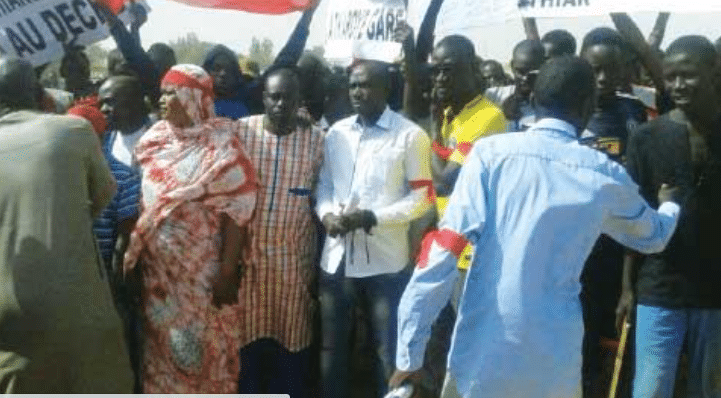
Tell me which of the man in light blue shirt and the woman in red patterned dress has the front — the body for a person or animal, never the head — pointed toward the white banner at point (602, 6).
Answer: the man in light blue shirt

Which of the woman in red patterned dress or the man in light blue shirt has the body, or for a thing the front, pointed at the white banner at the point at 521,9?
the man in light blue shirt

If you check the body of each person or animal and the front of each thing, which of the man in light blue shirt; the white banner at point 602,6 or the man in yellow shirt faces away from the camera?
the man in light blue shirt

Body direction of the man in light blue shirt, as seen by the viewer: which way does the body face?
away from the camera

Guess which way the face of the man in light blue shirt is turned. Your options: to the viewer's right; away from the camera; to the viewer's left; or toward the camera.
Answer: away from the camera

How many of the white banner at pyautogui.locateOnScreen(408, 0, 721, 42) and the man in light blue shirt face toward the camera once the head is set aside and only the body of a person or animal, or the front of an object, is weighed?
1

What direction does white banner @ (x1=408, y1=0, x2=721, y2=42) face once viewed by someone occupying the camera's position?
facing the viewer

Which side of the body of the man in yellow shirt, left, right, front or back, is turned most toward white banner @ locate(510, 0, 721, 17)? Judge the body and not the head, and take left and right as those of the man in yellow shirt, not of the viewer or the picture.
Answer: back

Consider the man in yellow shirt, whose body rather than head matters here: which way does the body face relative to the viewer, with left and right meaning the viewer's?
facing the viewer and to the left of the viewer

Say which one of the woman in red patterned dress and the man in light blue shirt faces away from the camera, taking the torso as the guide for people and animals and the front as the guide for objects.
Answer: the man in light blue shirt

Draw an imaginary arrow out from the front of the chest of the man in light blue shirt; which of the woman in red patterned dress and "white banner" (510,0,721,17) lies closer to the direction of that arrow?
the white banner
